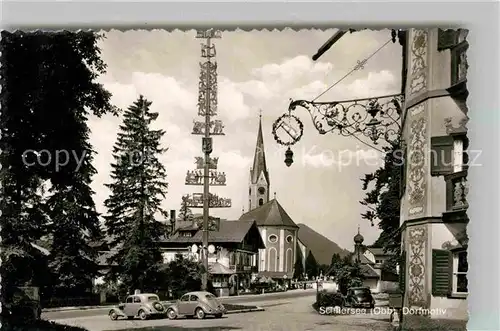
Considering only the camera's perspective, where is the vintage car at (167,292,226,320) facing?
facing away from the viewer and to the left of the viewer

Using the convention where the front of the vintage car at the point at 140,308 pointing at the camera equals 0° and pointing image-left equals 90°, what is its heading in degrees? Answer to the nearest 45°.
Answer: approximately 135°

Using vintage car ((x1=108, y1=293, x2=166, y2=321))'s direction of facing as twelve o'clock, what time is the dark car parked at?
The dark car parked is roughly at 5 o'clock from the vintage car.
